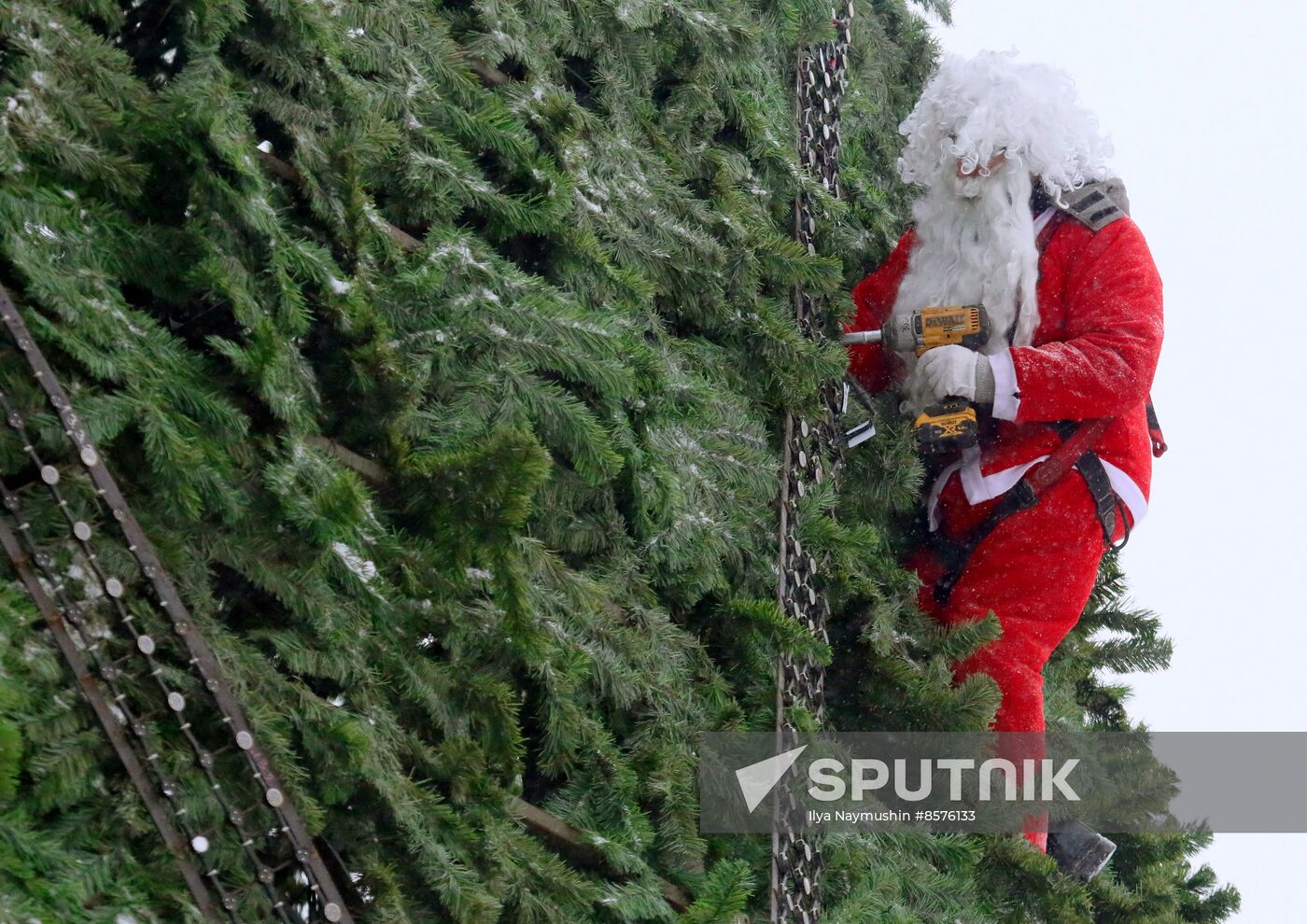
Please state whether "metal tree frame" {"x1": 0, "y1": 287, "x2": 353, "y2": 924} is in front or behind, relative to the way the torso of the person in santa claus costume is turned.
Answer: in front

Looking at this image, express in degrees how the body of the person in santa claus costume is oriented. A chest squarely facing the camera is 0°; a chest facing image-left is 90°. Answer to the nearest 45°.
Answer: approximately 45°
